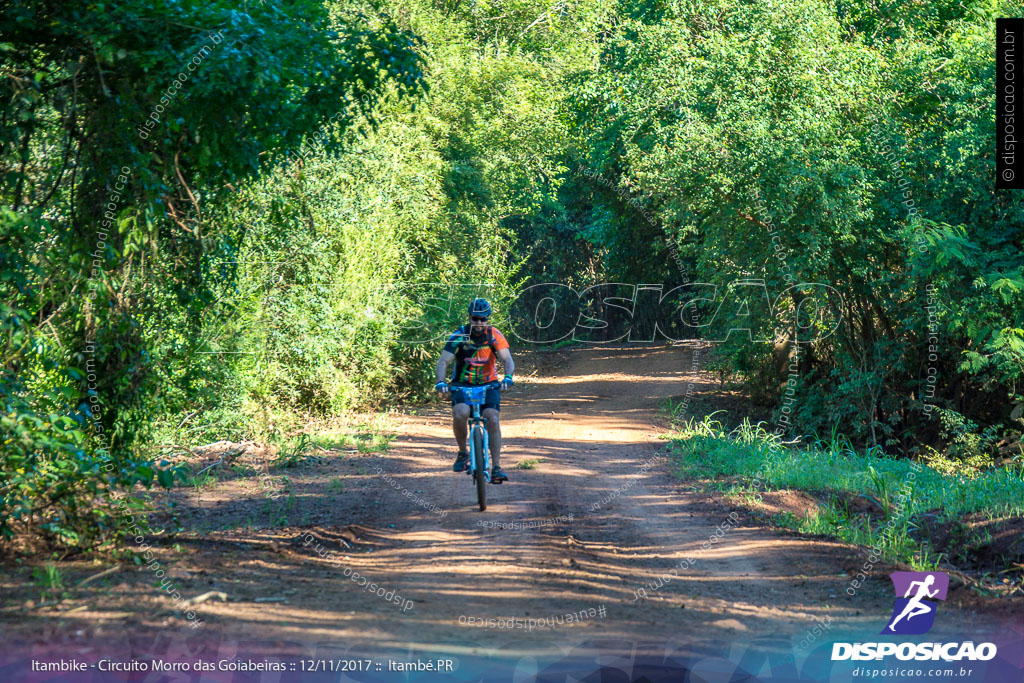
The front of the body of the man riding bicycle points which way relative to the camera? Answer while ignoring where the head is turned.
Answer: toward the camera

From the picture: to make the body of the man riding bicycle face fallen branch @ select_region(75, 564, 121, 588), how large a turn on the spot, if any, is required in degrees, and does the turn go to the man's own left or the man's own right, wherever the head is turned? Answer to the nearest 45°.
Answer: approximately 45° to the man's own right

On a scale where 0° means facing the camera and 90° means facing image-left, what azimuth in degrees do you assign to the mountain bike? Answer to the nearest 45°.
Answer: approximately 0°
